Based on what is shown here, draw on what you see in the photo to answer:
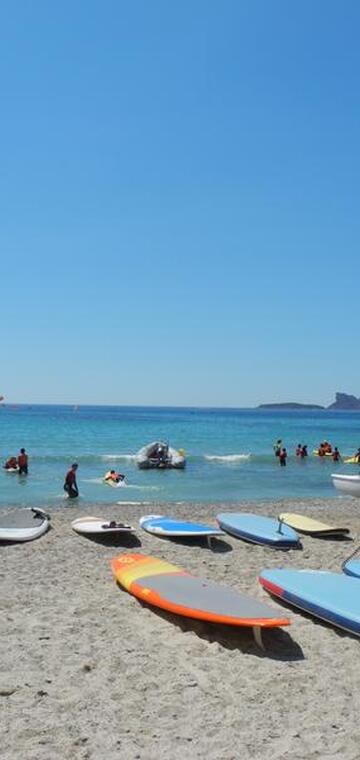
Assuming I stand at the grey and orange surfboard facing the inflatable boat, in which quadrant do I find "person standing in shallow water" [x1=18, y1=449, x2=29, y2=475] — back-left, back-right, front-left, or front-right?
front-left

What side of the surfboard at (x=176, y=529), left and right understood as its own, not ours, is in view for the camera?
left

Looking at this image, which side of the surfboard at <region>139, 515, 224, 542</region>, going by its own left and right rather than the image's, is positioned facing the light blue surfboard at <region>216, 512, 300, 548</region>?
back

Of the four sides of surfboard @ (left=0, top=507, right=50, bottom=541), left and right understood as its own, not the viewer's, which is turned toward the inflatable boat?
right

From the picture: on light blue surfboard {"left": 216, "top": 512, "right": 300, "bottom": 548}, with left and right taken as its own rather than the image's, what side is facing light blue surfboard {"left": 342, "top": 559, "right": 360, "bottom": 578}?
back

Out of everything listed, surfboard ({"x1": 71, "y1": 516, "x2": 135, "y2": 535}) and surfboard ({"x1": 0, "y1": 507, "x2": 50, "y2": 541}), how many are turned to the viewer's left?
2

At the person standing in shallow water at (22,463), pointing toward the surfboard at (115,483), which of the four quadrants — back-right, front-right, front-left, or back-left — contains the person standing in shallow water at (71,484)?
front-right

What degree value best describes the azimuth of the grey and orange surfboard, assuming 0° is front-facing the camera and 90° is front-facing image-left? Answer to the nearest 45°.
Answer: approximately 135°

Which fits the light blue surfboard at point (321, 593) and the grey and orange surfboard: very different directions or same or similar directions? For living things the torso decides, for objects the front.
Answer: same or similar directions

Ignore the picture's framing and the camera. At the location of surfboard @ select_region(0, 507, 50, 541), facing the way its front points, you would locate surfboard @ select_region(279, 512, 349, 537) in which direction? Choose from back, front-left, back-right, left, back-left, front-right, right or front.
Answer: back

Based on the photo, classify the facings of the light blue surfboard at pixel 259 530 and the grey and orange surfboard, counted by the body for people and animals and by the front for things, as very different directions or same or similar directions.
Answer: same or similar directions

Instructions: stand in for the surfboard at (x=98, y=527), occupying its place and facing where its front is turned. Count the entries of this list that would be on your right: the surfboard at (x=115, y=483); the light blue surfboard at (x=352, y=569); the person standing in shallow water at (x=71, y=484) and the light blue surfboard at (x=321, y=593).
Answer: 2

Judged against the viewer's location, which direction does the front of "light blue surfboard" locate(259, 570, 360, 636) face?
facing away from the viewer and to the left of the viewer

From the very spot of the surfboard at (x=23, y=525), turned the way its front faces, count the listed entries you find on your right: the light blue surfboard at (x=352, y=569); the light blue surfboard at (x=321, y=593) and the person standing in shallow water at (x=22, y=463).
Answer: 1

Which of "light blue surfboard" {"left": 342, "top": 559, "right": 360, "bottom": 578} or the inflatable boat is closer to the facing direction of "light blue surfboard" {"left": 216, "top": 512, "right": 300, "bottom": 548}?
the inflatable boat

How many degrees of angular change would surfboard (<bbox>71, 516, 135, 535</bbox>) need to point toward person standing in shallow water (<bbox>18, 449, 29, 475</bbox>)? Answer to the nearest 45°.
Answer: approximately 90° to its right

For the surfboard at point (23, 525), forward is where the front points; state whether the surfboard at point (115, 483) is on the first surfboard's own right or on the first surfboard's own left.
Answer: on the first surfboard's own right

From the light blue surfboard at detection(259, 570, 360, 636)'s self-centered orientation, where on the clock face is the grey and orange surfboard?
The grey and orange surfboard is roughly at 10 o'clock from the light blue surfboard.

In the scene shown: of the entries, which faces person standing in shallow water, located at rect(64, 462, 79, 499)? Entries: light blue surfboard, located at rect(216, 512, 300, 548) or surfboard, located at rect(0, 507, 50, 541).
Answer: the light blue surfboard

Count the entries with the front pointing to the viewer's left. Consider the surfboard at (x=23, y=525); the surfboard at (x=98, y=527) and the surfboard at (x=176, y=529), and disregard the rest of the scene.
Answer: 3
